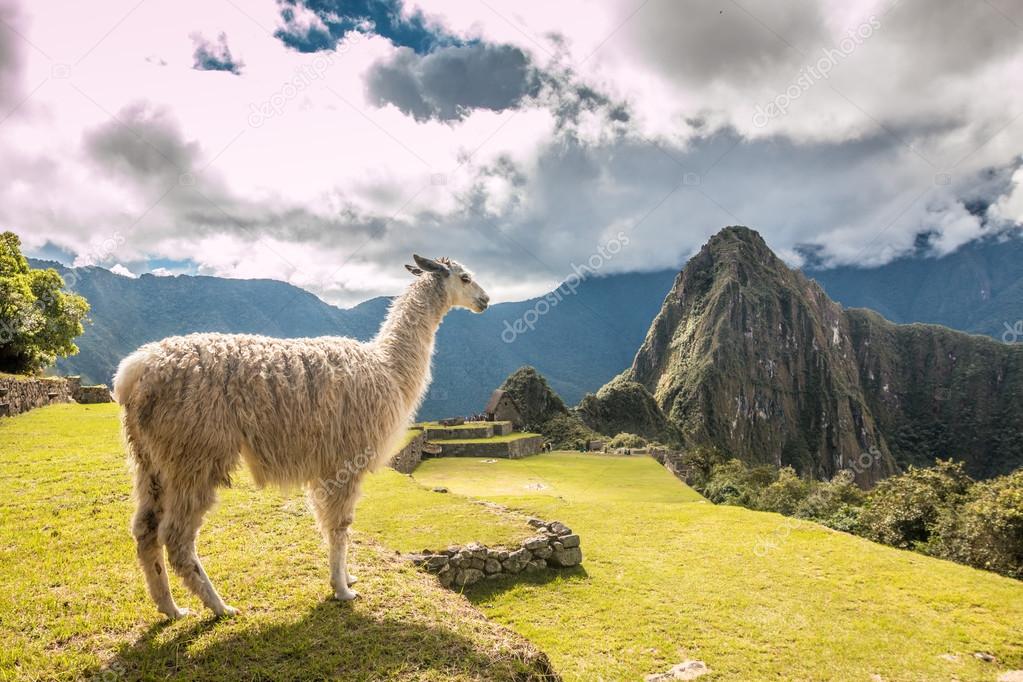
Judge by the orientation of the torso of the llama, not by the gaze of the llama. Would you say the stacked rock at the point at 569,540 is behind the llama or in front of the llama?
in front

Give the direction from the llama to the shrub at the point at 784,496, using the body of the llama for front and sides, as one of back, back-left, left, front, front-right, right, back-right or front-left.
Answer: front-left

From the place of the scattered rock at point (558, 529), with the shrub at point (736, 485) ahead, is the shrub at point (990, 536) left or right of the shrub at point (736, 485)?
right

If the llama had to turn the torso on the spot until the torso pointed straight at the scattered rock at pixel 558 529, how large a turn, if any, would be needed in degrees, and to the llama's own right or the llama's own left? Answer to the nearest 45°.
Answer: approximately 45° to the llama's own left

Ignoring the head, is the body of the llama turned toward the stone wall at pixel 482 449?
no

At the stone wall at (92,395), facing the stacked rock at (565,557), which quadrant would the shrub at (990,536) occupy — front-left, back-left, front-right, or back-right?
front-left

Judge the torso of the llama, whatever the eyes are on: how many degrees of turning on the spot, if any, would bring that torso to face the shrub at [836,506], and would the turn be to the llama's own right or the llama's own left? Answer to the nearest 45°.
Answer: approximately 45° to the llama's own left

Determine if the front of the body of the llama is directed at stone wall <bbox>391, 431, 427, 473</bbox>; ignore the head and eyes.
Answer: no

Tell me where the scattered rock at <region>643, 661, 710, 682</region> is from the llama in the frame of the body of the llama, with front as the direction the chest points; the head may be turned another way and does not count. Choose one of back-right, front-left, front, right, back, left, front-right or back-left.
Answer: front

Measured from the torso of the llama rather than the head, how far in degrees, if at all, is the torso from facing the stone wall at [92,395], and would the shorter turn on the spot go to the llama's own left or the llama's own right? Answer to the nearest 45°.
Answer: approximately 90° to the llama's own left

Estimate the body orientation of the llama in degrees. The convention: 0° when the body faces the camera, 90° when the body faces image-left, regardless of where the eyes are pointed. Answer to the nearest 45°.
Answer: approximately 270°

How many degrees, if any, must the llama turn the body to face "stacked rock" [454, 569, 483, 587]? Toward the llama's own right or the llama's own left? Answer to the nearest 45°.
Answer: approximately 45° to the llama's own left
